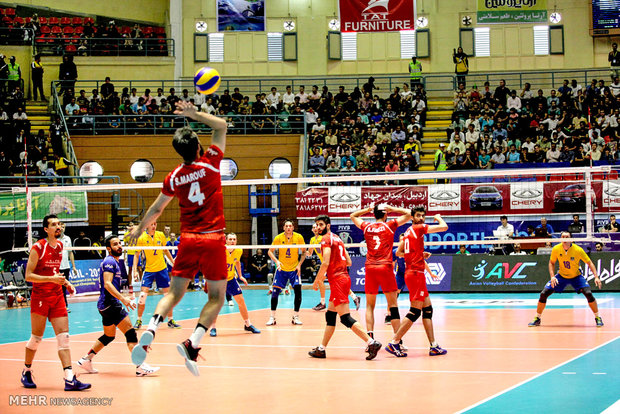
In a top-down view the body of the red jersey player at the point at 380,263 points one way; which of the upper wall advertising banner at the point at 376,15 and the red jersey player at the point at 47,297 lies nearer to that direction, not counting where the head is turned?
the upper wall advertising banner

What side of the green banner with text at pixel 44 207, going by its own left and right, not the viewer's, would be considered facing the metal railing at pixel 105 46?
back

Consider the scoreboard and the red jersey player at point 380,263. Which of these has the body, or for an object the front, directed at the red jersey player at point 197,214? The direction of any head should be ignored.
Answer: the scoreboard

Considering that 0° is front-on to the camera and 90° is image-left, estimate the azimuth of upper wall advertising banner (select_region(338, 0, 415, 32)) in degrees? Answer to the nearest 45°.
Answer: approximately 0°

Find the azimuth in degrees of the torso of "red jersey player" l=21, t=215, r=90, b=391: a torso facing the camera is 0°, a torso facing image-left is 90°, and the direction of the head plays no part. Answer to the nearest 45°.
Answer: approximately 315°

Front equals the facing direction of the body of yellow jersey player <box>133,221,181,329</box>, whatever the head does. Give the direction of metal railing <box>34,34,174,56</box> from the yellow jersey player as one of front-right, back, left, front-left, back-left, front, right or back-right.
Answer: back

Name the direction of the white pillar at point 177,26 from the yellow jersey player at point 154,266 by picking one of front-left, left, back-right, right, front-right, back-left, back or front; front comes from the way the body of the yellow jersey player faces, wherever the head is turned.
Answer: back

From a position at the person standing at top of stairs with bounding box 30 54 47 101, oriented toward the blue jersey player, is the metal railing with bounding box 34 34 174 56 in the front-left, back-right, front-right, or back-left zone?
back-left

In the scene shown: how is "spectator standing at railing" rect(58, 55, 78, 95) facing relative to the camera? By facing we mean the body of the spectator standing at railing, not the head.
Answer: toward the camera

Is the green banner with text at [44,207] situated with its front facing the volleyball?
yes

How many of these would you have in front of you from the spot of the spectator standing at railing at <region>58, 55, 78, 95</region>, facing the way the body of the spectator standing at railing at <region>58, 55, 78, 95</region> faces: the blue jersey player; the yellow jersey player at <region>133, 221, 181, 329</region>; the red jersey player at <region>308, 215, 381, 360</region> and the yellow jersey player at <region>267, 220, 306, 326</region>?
4

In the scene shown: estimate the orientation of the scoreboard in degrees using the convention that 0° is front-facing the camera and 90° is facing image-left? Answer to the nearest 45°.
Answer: approximately 0°

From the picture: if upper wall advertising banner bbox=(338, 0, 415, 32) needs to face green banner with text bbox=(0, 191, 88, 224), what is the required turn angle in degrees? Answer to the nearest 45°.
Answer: approximately 45° to its right

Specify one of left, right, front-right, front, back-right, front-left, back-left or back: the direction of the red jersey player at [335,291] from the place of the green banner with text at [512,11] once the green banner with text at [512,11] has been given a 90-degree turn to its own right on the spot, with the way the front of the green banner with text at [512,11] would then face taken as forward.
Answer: left

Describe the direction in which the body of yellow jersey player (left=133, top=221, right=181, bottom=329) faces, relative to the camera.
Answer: toward the camera
